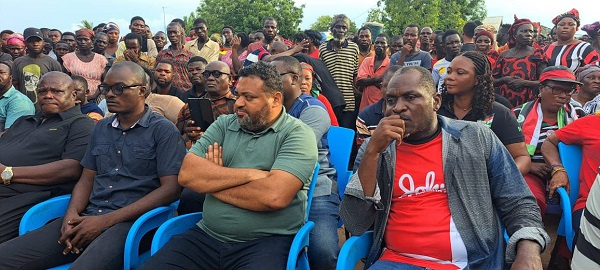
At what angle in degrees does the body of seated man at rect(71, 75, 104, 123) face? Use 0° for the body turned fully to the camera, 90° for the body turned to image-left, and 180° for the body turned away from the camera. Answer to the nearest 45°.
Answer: approximately 45°

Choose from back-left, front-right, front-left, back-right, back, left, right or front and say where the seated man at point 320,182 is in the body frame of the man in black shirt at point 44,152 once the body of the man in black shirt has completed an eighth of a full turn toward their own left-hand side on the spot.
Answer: front-left

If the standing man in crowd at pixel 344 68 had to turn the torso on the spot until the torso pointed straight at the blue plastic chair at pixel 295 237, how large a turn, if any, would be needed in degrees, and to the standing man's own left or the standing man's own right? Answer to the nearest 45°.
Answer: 0° — they already face it

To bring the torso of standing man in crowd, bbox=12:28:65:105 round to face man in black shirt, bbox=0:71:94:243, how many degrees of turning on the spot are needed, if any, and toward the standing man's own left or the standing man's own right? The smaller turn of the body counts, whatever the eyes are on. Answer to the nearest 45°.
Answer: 0° — they already face them

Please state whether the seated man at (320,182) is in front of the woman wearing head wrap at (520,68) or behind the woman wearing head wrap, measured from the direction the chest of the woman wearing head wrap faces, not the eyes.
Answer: in front

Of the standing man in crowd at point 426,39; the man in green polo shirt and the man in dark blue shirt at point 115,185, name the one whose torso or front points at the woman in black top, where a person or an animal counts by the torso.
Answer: the standing man in crowd

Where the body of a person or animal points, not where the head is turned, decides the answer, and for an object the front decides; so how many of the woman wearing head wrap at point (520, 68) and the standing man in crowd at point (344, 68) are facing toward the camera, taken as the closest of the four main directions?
2

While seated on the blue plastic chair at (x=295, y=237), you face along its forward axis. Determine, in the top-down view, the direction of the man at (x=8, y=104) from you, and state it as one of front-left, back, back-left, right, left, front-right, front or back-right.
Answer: right

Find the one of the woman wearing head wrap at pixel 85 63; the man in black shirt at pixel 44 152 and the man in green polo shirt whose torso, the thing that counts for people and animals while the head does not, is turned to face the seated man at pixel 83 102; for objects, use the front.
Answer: the woman wearing head wrap

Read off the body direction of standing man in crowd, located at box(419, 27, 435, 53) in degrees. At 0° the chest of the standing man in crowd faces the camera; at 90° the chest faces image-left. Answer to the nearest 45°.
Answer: approximately 0°

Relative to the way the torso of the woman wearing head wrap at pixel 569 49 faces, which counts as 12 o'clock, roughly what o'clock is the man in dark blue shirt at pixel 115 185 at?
The man in dark blue shirt is roughly at 1 o'clock from the woman wearing head wrap.

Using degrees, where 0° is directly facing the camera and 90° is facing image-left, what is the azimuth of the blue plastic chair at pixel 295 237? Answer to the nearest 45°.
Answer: approximately 45°

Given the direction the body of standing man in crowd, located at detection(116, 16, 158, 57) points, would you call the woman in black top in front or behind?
in front
